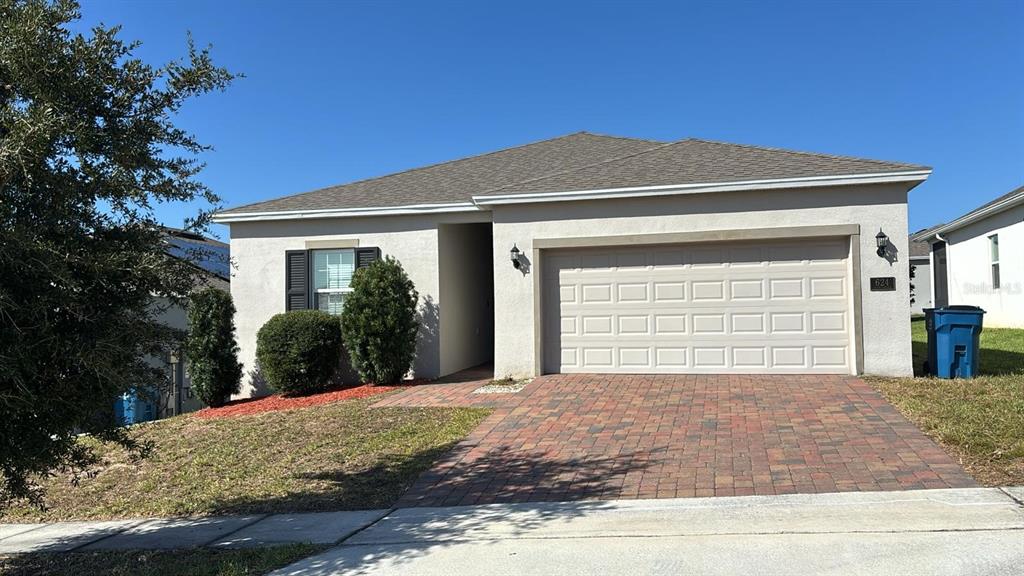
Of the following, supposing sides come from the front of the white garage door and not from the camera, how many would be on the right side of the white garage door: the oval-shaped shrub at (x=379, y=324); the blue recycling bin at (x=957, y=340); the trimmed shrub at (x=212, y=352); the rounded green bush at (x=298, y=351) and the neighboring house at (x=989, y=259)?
3

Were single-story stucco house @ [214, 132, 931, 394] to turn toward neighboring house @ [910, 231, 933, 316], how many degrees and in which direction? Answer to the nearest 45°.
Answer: approximately 135° to its left

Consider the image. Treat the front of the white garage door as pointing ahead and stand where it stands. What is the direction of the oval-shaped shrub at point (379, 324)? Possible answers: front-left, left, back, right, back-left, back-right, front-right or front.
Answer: right

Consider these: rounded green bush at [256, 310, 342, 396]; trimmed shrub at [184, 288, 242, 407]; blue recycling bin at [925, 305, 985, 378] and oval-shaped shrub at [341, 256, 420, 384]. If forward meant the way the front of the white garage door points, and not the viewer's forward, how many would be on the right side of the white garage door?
3

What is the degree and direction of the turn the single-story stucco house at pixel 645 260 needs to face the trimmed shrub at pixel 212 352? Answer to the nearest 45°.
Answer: approximately 90° to its right

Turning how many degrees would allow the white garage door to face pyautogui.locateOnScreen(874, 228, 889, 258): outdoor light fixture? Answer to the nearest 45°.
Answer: approximately 90° to its left

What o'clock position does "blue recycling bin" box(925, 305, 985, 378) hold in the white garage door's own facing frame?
The blue recycling bin is roughly at 9 o'clock from the white garage door.

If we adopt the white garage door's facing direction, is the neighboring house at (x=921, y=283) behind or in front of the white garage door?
behind

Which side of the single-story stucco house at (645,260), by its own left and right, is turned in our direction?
front

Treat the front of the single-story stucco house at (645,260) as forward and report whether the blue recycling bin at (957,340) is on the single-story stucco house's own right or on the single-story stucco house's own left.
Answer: on the single-story stucco house's own left

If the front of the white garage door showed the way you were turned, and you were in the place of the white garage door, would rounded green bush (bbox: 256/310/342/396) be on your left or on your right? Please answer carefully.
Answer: on your right

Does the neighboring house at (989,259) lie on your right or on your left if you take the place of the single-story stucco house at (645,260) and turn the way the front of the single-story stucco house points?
on your left

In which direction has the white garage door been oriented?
toward the camera

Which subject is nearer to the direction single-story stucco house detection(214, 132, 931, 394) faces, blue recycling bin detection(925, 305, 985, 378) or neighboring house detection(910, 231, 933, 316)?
the blue recycling bin
